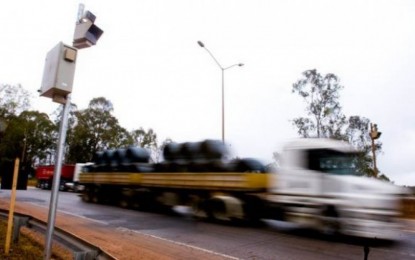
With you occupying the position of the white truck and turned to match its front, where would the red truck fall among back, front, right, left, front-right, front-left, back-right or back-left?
back

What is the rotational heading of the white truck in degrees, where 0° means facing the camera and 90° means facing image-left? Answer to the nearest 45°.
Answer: approximately 315°

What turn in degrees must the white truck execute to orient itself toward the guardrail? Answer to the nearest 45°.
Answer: approximately 90° to its right
